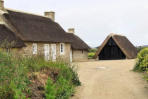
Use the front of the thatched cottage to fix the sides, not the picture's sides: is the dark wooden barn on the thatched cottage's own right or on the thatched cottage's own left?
on the thatched cottage's own left

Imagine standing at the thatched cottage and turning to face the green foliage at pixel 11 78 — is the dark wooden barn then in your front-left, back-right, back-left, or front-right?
back-left

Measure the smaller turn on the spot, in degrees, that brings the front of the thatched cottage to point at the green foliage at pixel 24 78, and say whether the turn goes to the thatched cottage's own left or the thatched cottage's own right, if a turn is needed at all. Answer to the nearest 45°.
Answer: approximately 45° to the thatched cottage's own right

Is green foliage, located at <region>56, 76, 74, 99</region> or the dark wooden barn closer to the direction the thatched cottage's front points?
the green foliage

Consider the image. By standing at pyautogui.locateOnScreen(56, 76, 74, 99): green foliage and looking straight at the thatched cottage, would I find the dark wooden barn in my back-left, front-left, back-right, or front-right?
front-right

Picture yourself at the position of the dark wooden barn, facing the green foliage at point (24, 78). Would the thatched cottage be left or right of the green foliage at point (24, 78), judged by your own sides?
right

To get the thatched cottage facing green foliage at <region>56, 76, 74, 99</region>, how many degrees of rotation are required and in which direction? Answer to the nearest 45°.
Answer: approximately 45° to its right

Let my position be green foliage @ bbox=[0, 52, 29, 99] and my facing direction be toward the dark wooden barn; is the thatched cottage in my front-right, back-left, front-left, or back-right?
front-left

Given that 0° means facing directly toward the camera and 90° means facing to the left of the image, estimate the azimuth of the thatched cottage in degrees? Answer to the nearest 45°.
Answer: approximately 315°

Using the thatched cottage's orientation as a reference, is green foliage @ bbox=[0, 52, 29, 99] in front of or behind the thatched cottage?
in front
